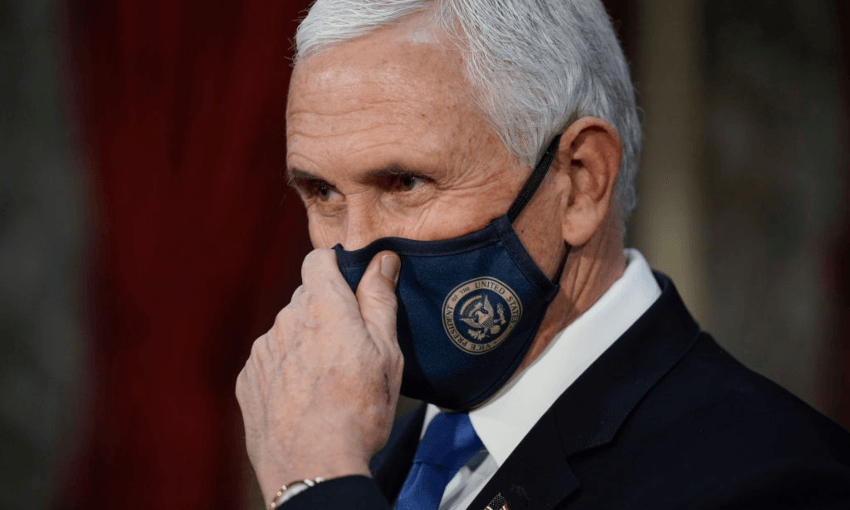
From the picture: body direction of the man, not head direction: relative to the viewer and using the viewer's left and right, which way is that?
facing the viewer and to the left of the viewer

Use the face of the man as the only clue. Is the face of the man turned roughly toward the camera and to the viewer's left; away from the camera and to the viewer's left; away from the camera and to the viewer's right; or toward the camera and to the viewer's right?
toward the camera and to the viewer's left
